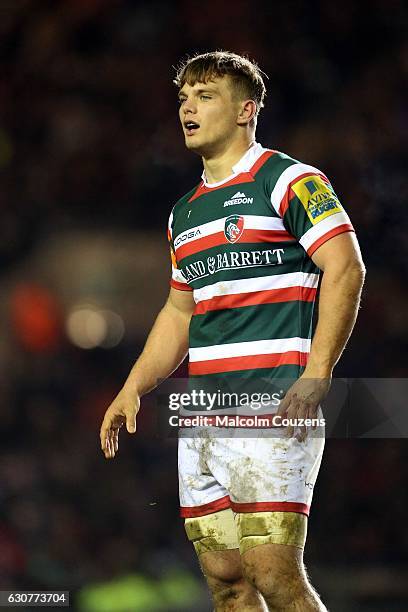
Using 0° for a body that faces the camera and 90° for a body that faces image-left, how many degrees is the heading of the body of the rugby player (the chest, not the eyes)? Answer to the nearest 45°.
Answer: approximately 45°
